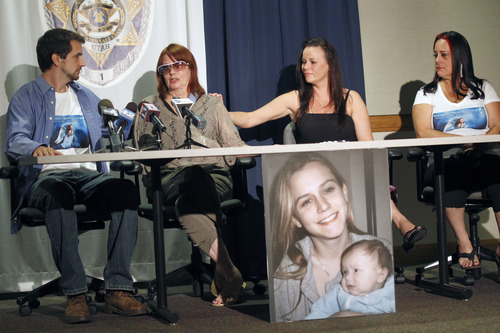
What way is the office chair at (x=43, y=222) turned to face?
toward the camera

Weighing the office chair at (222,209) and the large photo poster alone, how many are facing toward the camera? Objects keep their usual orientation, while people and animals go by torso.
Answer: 2

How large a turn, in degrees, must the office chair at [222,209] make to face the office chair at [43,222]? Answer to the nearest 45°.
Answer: approximately 90° to its right

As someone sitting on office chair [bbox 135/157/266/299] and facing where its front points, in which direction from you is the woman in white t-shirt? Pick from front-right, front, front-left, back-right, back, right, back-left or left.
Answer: left

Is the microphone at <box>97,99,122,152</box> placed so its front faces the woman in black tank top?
no

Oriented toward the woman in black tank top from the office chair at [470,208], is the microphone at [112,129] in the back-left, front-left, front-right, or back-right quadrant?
front-left

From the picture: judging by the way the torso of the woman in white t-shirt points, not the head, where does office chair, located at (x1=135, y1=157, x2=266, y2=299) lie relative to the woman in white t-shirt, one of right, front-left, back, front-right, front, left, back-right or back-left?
front-right

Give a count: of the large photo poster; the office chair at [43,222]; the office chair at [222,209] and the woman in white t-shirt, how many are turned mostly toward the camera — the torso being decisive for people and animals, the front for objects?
4

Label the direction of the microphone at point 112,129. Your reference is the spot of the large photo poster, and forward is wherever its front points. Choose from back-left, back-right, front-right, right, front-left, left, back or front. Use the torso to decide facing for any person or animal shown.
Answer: right

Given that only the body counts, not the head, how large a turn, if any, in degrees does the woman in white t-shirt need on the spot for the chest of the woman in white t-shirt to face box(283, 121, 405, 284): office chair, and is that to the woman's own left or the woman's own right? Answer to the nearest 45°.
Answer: approximately 45° to the woman's own right

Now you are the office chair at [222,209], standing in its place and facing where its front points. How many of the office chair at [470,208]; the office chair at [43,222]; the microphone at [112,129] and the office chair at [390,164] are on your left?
2

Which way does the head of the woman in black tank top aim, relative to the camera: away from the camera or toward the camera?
toward the camera

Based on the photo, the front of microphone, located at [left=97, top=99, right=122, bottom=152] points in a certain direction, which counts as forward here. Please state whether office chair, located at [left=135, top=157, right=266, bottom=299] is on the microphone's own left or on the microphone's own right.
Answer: on the microphone's own right

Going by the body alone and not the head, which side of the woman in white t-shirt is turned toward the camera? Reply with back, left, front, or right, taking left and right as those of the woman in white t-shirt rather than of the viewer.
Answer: front

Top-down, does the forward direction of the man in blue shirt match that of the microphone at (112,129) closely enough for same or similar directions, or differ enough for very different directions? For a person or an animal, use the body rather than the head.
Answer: very different directions

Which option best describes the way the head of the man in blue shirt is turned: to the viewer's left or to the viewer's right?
to the viewer's right

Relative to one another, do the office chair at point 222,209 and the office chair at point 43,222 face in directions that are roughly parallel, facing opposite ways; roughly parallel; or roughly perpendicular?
roughly parallel

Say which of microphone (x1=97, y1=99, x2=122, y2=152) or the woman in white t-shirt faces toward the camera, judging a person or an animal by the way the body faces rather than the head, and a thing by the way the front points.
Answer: the woman in white t-shirt
